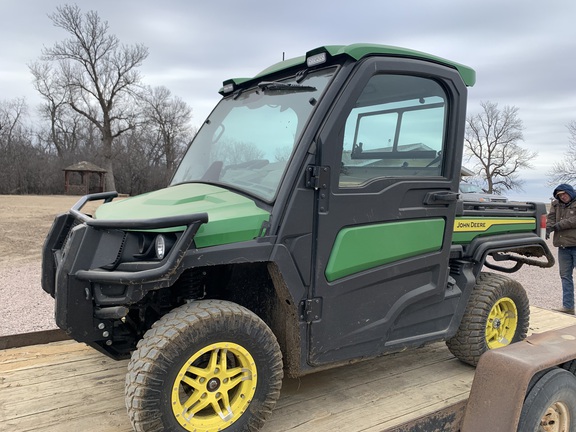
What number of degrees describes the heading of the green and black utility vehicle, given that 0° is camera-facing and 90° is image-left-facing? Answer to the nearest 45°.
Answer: approximately 45°

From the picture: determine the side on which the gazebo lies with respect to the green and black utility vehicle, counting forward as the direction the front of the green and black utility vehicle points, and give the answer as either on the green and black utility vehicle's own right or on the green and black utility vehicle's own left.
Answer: on the green and black utility vehicle's own right

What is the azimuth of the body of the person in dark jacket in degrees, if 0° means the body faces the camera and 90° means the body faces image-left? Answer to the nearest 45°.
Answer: approximately 45°

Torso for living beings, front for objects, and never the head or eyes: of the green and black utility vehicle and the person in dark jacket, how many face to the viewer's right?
0

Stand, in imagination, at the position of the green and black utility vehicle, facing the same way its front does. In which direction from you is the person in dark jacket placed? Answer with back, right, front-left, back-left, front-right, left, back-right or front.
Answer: back

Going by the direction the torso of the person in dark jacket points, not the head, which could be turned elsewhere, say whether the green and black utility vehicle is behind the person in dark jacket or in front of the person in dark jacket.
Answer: in front

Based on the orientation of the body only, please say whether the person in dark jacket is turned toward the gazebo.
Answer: no

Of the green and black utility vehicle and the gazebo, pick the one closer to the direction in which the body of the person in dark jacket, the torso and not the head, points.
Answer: the green and black utility vehicle
